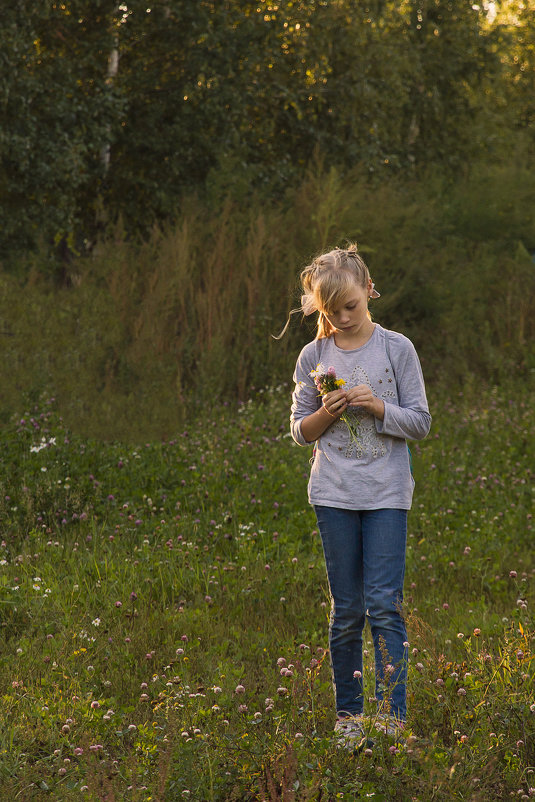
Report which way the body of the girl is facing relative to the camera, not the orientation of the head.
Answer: toward the camera
